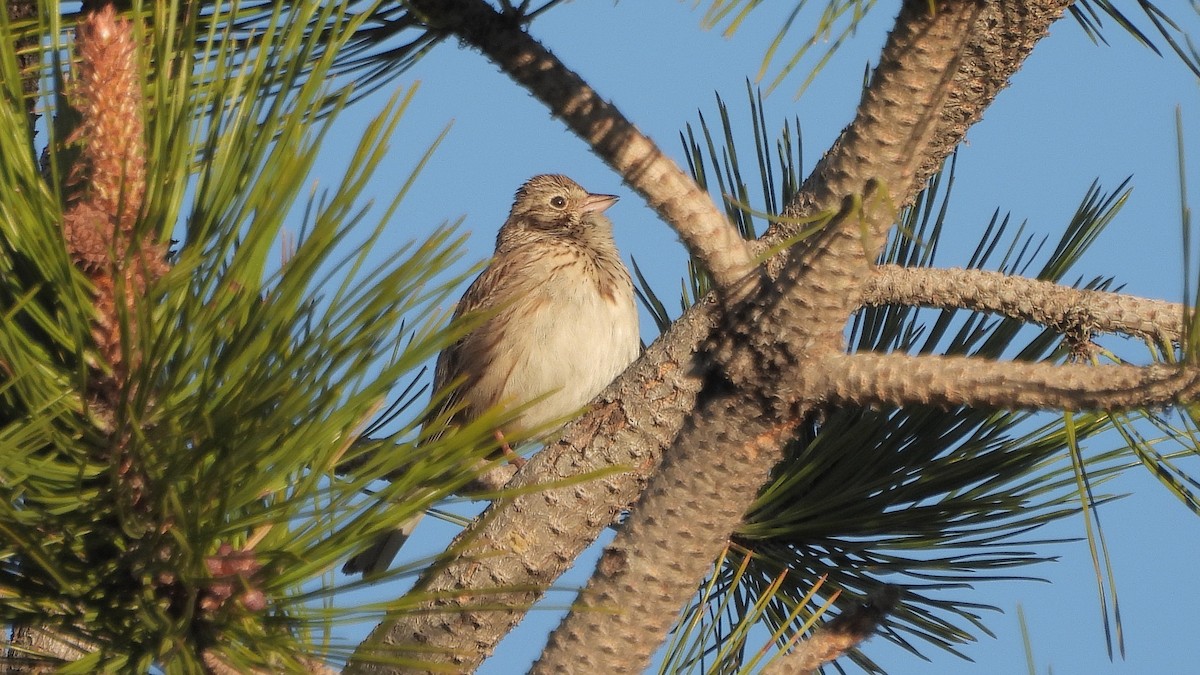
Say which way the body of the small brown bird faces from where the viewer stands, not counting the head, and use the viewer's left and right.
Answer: facing the viewer and to the right of the viewer

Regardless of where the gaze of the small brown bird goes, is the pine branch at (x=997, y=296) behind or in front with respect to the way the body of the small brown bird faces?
in front
